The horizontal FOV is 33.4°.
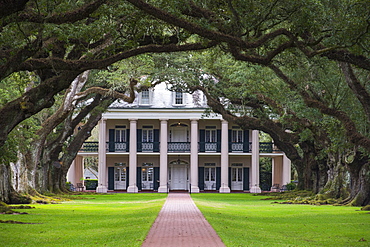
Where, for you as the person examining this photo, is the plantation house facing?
facing the viewer

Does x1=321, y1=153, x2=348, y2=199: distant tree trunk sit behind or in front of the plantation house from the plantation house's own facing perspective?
in front

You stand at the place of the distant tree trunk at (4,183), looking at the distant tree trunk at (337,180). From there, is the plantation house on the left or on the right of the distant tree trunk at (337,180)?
left

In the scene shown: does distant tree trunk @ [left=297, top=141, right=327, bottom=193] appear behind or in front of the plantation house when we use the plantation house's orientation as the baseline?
in front

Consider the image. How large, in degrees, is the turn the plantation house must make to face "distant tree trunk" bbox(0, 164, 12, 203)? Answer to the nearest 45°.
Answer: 0° — it already faces it
